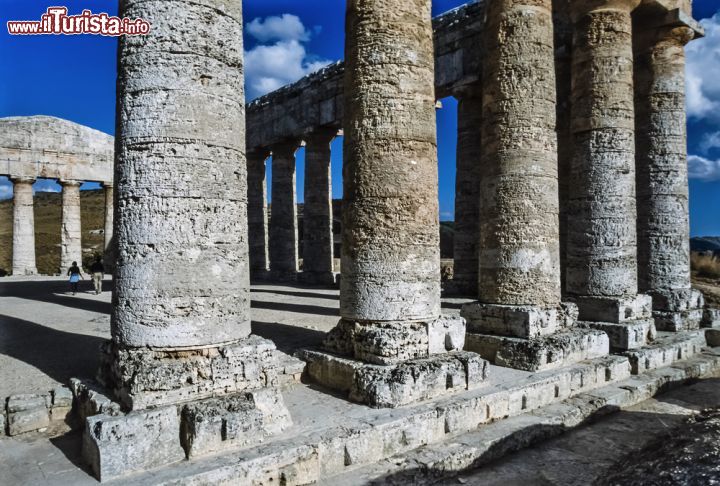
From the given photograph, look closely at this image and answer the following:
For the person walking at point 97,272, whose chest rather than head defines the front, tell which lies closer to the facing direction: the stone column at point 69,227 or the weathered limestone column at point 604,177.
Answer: the stone column

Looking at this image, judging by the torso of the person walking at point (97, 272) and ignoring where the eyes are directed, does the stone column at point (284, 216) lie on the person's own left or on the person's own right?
on the person's own right

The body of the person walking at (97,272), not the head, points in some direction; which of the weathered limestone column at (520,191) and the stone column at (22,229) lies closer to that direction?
the stone column

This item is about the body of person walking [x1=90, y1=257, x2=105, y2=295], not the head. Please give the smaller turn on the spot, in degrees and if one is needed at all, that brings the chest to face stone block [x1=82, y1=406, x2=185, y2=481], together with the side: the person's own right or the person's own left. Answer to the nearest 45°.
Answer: approximately 180°

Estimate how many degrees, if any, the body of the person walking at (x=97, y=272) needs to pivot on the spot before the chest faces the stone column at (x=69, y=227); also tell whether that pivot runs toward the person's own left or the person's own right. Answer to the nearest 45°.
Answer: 0° — they already face it

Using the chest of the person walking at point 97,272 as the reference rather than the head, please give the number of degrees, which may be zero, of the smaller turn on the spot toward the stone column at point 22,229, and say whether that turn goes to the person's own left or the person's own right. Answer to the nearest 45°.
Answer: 0° — they already face it

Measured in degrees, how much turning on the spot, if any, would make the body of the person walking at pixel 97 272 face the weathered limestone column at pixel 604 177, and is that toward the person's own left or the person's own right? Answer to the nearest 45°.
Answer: approximately 135° to the person's own right

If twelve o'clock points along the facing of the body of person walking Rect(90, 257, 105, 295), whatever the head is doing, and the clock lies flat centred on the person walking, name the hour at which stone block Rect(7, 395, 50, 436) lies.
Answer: The stone block is roughly at 6 o'clock from the person walking.

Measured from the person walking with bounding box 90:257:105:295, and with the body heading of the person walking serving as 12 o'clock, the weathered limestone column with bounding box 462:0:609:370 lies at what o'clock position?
The weathered limestone column is roughly at 5 o'clock from the person walking.

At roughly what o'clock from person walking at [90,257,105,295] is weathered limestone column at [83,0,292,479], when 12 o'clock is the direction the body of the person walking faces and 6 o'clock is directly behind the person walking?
The weathered limestone column is roughly at 6 o'clock from the person walking.

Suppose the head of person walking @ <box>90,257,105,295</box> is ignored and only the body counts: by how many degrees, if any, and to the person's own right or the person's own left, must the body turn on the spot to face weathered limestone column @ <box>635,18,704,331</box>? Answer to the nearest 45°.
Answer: approximately 135° to the person's own right

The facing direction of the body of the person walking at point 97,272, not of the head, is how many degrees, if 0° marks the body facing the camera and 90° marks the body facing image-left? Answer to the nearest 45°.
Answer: approximately 180°

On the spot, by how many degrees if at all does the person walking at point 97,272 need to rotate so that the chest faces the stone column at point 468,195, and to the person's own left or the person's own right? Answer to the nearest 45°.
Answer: approximately 135° to the person's own right

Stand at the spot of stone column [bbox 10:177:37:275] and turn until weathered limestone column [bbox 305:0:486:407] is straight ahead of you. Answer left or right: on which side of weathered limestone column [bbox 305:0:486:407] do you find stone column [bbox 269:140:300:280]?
left
